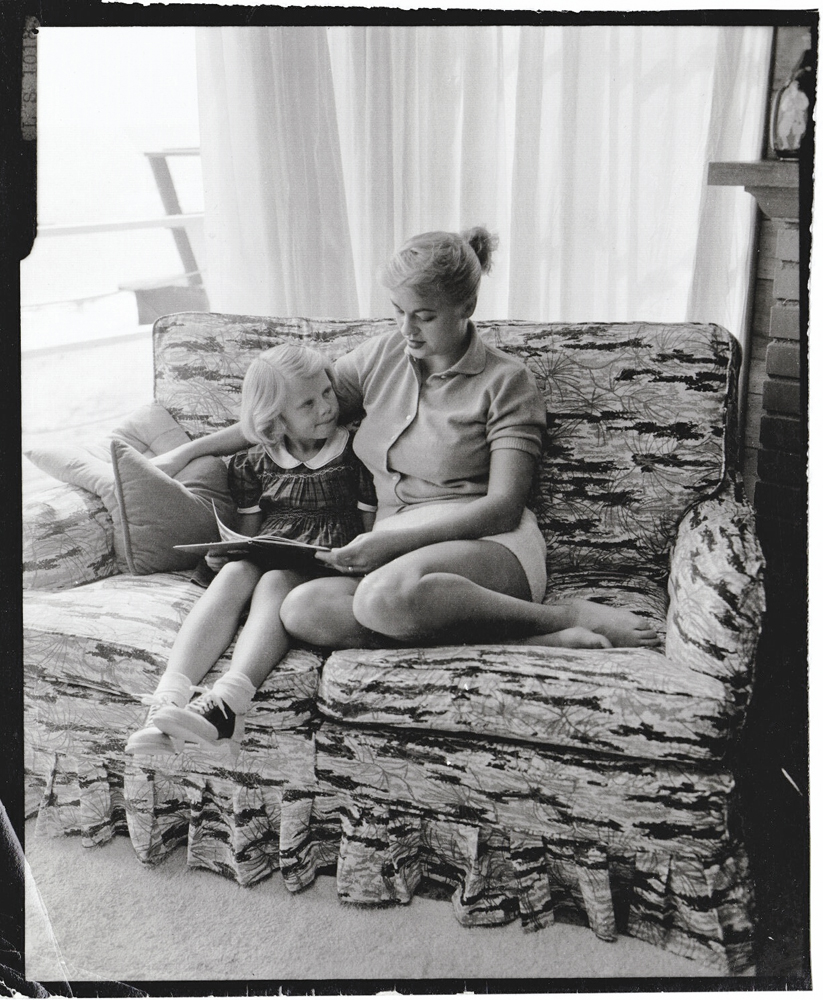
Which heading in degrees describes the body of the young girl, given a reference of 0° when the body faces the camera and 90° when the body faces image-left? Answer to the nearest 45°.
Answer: approximately 0°

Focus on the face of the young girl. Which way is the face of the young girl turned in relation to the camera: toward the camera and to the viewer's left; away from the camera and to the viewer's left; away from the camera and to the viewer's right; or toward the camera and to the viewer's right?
toward the camera and to the viewer's right

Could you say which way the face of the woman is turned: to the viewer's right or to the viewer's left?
to the viewer's left

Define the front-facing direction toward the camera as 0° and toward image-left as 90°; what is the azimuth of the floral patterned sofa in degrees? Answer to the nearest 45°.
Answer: approximately 45°
